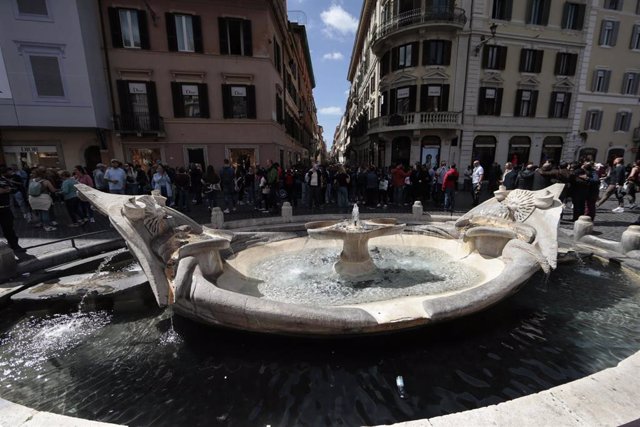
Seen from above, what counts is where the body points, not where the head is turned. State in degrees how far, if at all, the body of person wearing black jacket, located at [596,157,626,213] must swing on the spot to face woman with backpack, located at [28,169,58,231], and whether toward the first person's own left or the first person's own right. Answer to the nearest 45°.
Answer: approximately 45° to the first person's own left

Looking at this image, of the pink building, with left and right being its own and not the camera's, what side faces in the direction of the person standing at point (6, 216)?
front

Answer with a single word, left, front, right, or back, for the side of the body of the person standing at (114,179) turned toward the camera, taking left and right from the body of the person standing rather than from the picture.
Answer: front

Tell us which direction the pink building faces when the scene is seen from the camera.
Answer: facing the viewer

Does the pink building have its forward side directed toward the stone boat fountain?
yes

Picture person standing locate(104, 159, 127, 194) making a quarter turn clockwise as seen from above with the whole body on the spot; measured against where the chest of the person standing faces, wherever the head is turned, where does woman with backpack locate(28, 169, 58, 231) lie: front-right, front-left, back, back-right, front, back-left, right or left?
front

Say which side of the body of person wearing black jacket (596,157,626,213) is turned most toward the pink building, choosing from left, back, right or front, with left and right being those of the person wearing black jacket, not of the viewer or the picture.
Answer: front

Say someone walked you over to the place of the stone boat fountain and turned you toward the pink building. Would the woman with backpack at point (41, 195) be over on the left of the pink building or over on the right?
left

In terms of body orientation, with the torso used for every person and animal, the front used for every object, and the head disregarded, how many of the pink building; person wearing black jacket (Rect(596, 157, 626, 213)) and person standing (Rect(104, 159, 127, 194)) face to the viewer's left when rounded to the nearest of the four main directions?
1

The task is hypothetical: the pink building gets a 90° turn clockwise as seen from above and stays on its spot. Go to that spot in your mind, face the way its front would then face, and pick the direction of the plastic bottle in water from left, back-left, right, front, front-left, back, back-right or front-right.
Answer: left

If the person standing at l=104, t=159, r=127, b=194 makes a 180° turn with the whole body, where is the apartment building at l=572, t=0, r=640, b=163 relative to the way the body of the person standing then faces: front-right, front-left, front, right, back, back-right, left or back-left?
right

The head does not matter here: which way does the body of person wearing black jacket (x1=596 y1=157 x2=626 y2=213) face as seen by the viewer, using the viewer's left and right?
facing to the left of the viewer

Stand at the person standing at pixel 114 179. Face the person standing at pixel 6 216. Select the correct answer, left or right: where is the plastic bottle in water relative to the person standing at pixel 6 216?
left

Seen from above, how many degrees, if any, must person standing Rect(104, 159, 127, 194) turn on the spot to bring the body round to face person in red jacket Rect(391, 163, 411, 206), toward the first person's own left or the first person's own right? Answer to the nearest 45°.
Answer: approximately 90° to the first person's own left
